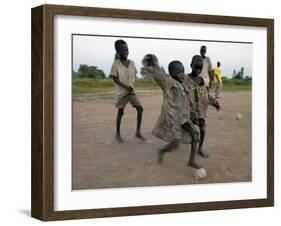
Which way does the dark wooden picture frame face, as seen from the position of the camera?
facing the viewer and to the right of the viewer
